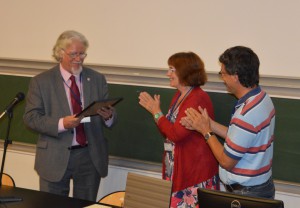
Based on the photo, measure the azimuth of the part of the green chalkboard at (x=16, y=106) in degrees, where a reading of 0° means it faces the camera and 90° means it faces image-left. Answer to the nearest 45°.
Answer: approximately 0°

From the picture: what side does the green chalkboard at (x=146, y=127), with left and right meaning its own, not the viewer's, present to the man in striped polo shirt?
front

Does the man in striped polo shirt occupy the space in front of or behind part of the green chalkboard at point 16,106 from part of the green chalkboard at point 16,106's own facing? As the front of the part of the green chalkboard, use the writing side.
in front

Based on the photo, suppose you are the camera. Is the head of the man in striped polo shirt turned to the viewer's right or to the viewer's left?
to the viewer's left

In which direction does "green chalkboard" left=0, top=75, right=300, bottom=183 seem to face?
toward the camera
